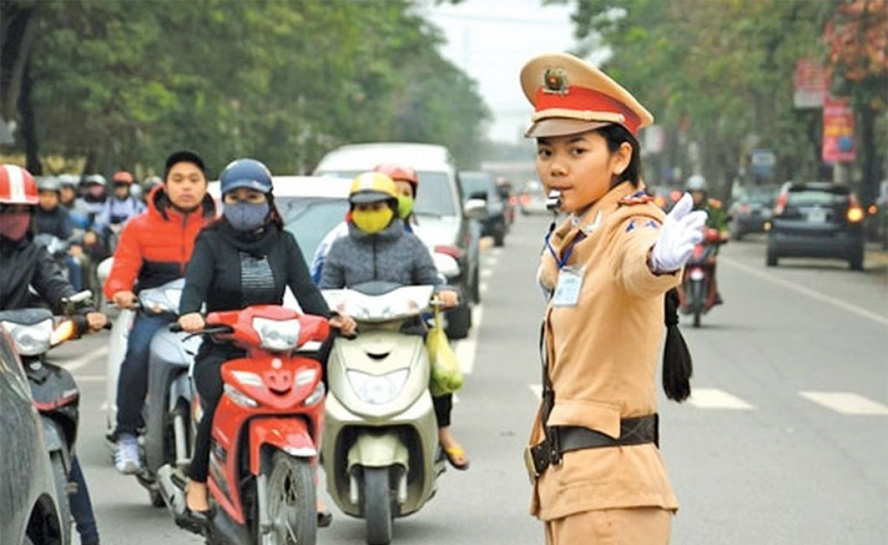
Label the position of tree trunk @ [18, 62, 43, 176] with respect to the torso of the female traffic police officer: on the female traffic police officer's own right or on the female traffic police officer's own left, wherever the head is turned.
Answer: on the female traffic police officer's own right

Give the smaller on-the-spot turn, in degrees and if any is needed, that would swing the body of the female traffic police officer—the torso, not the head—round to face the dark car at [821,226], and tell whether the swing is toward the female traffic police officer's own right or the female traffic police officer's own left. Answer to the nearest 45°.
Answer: approximately 135° to the female traffic police officer's own right

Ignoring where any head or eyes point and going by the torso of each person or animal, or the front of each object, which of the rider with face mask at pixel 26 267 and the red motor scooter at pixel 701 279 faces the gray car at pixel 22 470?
the rider with face mask

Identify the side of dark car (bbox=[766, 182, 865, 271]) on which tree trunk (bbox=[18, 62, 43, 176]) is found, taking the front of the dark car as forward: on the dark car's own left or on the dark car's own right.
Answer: on the dark car's own left

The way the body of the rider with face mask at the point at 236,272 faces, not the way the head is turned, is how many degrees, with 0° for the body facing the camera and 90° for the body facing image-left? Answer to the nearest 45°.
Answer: approximately 0°

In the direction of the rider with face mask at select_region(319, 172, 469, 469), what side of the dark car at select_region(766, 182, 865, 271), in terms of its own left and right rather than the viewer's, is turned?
back

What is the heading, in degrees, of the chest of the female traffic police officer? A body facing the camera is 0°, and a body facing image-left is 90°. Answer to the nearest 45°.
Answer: approximately 45°

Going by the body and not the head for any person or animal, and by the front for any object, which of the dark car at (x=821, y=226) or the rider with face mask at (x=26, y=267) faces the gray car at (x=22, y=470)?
the rider with face mask
